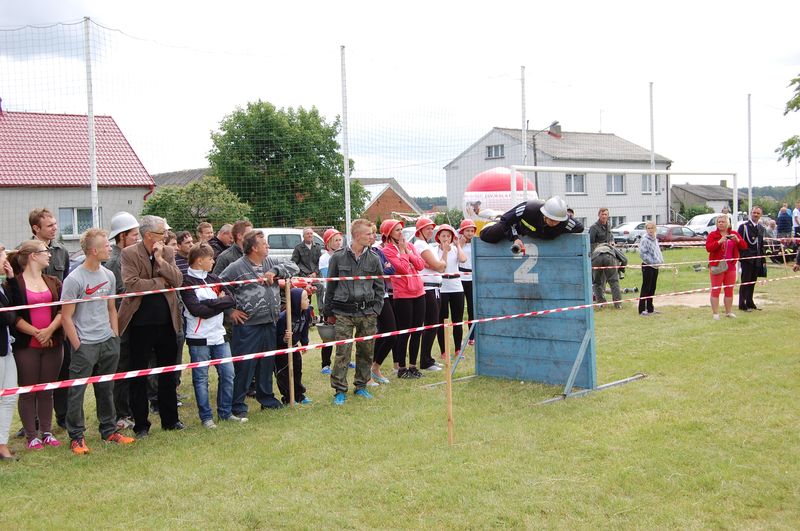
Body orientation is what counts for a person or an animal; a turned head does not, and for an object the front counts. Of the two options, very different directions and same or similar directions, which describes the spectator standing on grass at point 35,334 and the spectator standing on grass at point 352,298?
same or similar directions

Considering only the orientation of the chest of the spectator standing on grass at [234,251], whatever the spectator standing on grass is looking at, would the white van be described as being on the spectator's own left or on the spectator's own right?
on the spectator's own left

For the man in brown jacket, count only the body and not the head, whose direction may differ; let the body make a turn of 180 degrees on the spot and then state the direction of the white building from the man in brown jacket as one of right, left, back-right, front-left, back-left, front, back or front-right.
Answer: right

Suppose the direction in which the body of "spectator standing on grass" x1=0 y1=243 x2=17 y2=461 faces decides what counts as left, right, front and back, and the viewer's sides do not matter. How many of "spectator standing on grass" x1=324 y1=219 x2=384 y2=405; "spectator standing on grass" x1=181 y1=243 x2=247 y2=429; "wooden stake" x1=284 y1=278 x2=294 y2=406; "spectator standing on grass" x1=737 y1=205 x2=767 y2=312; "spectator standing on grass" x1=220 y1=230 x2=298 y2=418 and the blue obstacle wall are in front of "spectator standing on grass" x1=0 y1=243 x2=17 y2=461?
6

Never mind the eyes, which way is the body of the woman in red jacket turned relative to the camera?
toward the camera

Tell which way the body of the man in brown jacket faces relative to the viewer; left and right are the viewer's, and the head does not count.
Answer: facing the viewer and to the right of the viewer

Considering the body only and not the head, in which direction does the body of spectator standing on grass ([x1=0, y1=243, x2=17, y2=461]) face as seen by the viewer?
to the viewer's right

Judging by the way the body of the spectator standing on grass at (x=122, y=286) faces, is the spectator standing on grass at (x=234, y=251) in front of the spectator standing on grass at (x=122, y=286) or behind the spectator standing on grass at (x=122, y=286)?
in front

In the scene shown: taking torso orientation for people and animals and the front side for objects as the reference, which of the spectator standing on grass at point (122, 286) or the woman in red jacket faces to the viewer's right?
the spectator standing on grass

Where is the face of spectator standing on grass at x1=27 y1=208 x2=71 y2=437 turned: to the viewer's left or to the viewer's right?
to the viewer's right

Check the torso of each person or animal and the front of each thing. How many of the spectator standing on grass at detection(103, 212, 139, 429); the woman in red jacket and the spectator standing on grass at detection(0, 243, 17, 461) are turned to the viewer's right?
2

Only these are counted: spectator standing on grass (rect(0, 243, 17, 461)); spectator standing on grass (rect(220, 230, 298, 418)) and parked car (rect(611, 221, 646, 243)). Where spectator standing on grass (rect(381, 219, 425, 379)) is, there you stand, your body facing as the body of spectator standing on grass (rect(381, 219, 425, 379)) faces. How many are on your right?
2

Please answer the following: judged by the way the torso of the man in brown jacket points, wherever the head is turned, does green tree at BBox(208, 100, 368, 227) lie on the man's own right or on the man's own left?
on the man's own left
